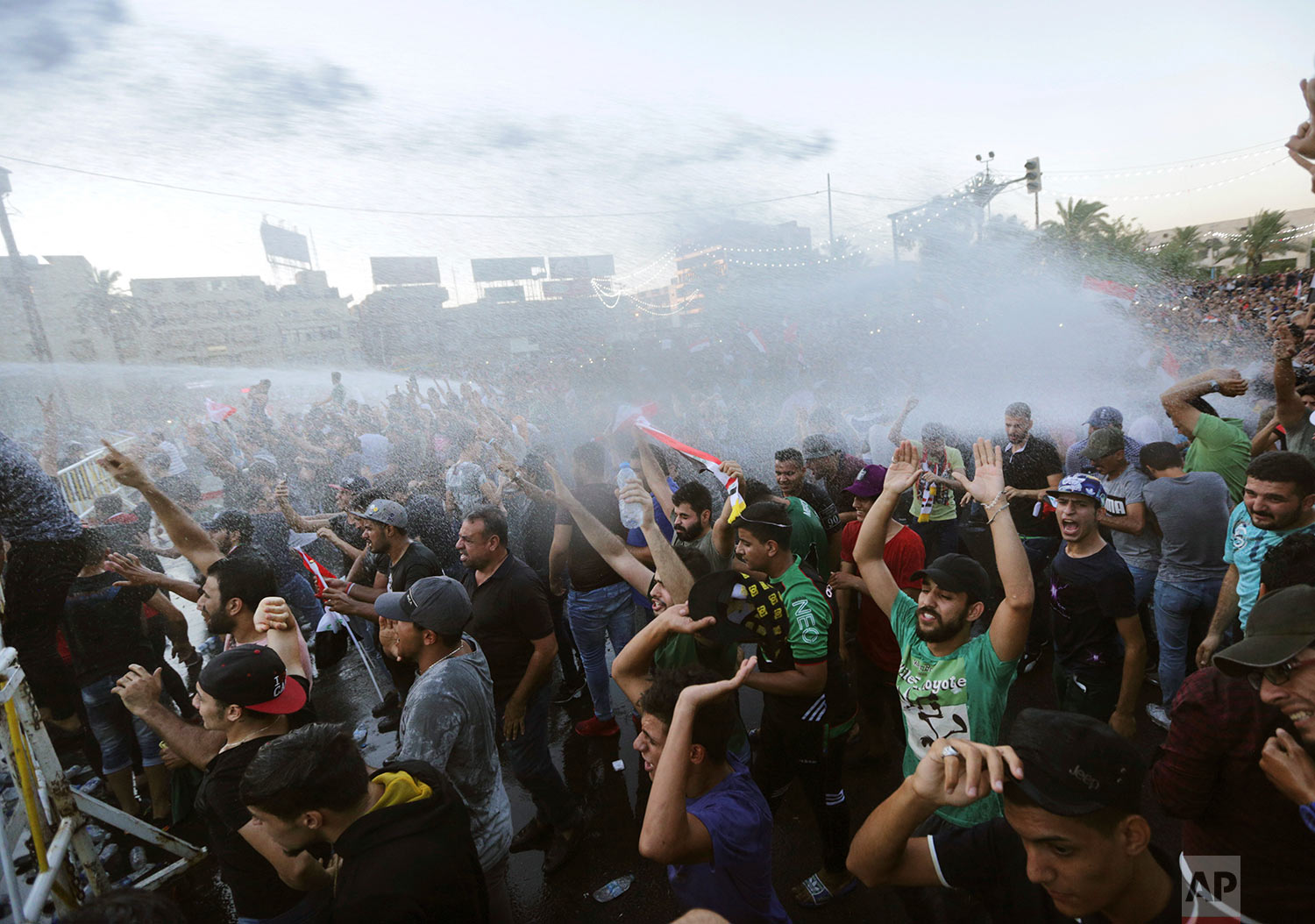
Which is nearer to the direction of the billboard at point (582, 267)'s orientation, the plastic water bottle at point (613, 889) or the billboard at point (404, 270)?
the plastic water bottle

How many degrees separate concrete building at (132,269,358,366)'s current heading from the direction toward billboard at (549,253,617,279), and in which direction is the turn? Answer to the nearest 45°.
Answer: approximately 90° to its left

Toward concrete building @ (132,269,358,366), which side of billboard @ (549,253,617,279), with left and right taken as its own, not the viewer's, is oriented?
right

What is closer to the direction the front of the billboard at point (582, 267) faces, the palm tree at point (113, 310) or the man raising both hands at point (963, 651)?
the man raising both hands

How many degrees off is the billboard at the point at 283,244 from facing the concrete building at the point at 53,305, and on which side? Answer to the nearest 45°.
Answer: approximately 135° to its right

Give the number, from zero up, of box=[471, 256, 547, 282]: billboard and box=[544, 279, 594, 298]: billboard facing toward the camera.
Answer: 2

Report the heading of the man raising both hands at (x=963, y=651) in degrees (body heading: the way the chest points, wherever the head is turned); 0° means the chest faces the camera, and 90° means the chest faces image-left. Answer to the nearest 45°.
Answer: approximately 45°

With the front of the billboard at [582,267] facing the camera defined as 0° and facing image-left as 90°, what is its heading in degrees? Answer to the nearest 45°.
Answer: approximately 0°

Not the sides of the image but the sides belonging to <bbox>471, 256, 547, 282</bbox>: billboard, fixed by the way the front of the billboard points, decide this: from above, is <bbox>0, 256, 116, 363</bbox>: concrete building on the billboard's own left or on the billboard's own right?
on the billboard's own right

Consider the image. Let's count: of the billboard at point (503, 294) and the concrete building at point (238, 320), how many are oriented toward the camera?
2
